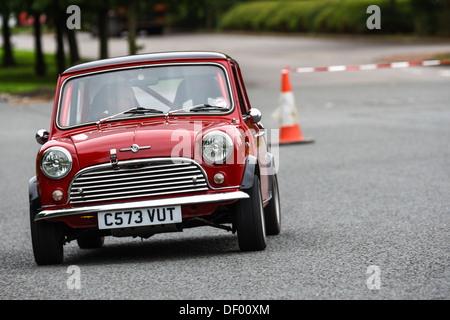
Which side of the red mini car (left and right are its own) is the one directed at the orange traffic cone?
back

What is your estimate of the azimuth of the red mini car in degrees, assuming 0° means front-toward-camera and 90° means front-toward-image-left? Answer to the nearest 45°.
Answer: approximately 0°
